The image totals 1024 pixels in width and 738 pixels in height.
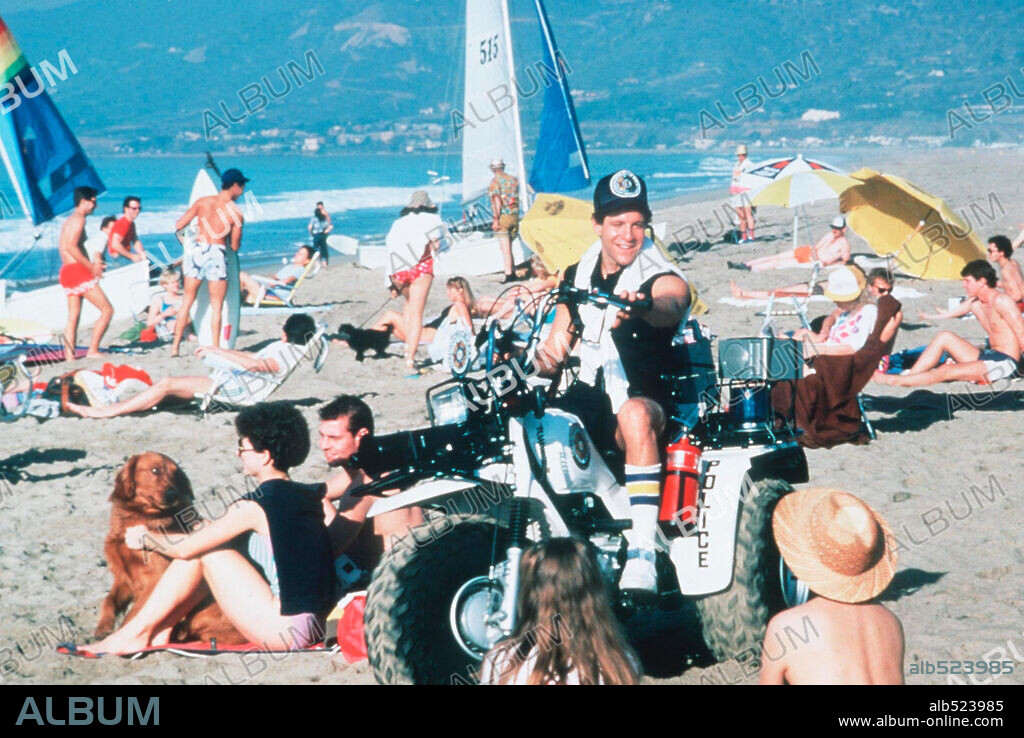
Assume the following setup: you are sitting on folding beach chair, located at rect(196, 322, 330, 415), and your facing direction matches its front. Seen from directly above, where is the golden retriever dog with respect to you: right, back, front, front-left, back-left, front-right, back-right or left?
left

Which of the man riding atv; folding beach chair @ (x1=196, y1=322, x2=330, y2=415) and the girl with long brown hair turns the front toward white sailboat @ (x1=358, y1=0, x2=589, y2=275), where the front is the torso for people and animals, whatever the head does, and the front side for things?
the girl with long brown hair

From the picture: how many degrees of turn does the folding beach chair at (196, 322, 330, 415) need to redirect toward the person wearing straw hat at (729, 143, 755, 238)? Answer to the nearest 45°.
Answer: approximately 135° to its right

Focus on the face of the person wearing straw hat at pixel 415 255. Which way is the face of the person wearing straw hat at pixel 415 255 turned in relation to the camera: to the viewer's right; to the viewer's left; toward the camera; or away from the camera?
away from the camera

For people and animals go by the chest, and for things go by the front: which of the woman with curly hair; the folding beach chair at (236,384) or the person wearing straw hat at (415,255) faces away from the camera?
the person wearing straw hat

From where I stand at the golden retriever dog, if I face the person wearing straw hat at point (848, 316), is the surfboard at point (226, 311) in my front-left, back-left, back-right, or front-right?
front-left

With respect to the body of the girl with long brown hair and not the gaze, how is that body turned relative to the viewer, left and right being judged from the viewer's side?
facing away from the viewer

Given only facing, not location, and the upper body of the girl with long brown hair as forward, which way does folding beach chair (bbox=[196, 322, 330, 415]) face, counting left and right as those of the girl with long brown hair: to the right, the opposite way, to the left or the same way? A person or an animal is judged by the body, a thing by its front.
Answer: to the left

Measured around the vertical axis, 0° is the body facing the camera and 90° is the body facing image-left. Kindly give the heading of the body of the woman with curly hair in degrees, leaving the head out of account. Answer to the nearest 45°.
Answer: approximately 90°

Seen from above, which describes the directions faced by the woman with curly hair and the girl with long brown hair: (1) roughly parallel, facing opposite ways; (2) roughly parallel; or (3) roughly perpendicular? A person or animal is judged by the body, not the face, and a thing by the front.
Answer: roughly perpendicular

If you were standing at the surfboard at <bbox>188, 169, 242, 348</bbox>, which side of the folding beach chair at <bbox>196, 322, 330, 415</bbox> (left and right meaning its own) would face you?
right

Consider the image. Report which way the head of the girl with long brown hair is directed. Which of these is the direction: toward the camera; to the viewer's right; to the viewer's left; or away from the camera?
away from the camera

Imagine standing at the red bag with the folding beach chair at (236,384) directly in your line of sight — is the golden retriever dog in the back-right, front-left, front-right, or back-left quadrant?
front-left

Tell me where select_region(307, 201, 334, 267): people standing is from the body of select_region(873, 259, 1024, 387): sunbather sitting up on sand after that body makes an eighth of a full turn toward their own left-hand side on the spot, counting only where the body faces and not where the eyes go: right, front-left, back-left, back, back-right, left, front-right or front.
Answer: right

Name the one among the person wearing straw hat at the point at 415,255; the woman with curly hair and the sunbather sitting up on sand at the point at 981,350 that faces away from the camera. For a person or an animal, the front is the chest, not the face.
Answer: the person wearing straw hat

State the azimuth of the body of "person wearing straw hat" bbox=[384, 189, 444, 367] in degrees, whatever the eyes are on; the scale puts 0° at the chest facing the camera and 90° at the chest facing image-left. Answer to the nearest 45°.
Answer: approximately 180°
